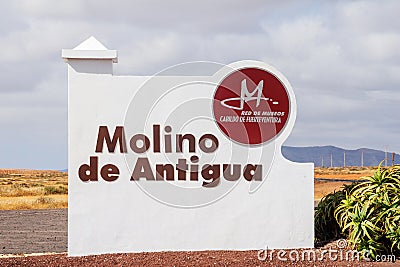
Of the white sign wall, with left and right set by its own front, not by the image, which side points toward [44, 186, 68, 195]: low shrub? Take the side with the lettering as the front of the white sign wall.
back

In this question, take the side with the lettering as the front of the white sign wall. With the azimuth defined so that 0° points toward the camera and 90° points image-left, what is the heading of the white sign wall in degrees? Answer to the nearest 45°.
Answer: approximately 0°

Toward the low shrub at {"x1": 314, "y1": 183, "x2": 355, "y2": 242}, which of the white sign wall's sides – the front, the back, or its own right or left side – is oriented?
left

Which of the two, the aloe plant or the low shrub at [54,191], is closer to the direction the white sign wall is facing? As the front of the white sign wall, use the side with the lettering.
the aloe plant

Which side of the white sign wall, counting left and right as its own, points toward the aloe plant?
left
